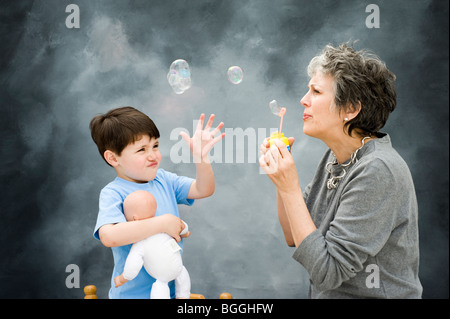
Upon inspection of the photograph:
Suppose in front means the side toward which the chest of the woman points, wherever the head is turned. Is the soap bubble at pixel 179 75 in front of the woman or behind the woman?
in front

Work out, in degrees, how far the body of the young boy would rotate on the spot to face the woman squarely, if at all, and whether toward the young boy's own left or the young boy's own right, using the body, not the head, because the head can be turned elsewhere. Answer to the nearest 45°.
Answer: approximately 45° to the young boy's own left

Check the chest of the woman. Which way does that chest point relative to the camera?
to the viewer's left

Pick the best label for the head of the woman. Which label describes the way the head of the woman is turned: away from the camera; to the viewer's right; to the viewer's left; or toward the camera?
to the viewer's left

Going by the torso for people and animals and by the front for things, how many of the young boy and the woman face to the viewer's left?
1

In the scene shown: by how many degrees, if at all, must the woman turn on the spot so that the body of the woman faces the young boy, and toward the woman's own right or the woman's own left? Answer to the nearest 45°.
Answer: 0° — they already face them

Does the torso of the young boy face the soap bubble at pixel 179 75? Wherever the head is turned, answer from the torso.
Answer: no

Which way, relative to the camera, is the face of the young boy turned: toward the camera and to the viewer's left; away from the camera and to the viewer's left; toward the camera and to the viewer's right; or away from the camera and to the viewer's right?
toward the camera and to the viewer's right

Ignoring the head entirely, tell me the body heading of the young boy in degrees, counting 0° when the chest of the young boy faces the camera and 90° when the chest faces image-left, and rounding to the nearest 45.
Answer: approximately 315°
